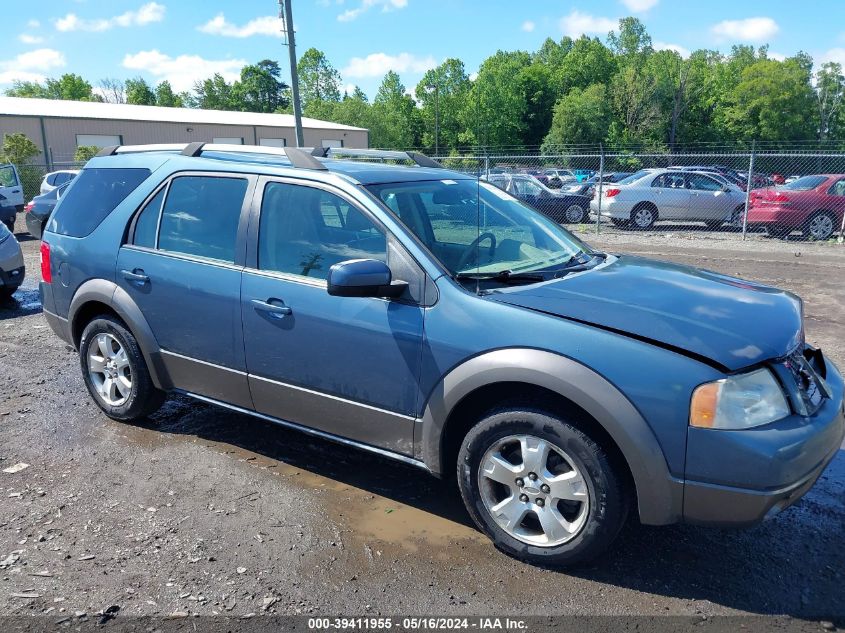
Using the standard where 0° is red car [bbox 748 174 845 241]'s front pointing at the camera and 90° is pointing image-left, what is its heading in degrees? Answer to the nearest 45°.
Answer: approximately 225°

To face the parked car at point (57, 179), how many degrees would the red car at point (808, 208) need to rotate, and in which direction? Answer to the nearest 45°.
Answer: approximately 135° to its left

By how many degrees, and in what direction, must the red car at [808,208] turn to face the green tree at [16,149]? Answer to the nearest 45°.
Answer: approximately 135° to its left

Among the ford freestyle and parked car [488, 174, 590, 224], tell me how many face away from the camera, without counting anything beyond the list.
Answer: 0

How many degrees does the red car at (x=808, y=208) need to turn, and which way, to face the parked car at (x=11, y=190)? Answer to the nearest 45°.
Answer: approximately 135° to its left

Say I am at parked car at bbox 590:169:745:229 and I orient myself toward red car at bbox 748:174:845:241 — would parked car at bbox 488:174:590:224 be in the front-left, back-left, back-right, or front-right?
back-right

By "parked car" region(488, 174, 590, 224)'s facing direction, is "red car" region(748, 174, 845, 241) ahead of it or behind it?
ahead

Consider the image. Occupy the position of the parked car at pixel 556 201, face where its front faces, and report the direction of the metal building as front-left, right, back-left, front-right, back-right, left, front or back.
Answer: back-left

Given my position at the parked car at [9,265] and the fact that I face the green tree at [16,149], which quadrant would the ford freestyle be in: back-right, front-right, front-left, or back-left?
back-right

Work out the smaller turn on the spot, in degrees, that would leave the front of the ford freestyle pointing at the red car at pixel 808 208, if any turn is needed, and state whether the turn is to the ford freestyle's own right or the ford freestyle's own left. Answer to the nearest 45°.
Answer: approximately 90° to the ford freestyle's own left

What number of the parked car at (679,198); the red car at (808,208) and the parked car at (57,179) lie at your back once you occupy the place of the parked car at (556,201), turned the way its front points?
1

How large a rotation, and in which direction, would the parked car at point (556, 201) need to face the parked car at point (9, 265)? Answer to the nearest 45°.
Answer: approximately 135° to its right

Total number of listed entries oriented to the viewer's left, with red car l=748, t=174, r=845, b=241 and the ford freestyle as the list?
0

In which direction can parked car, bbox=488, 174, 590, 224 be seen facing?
to the viewer's right

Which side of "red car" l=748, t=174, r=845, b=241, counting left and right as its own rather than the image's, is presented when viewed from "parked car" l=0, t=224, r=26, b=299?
back

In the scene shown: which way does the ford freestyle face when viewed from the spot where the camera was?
facing the viewer and to the right of the viewer
